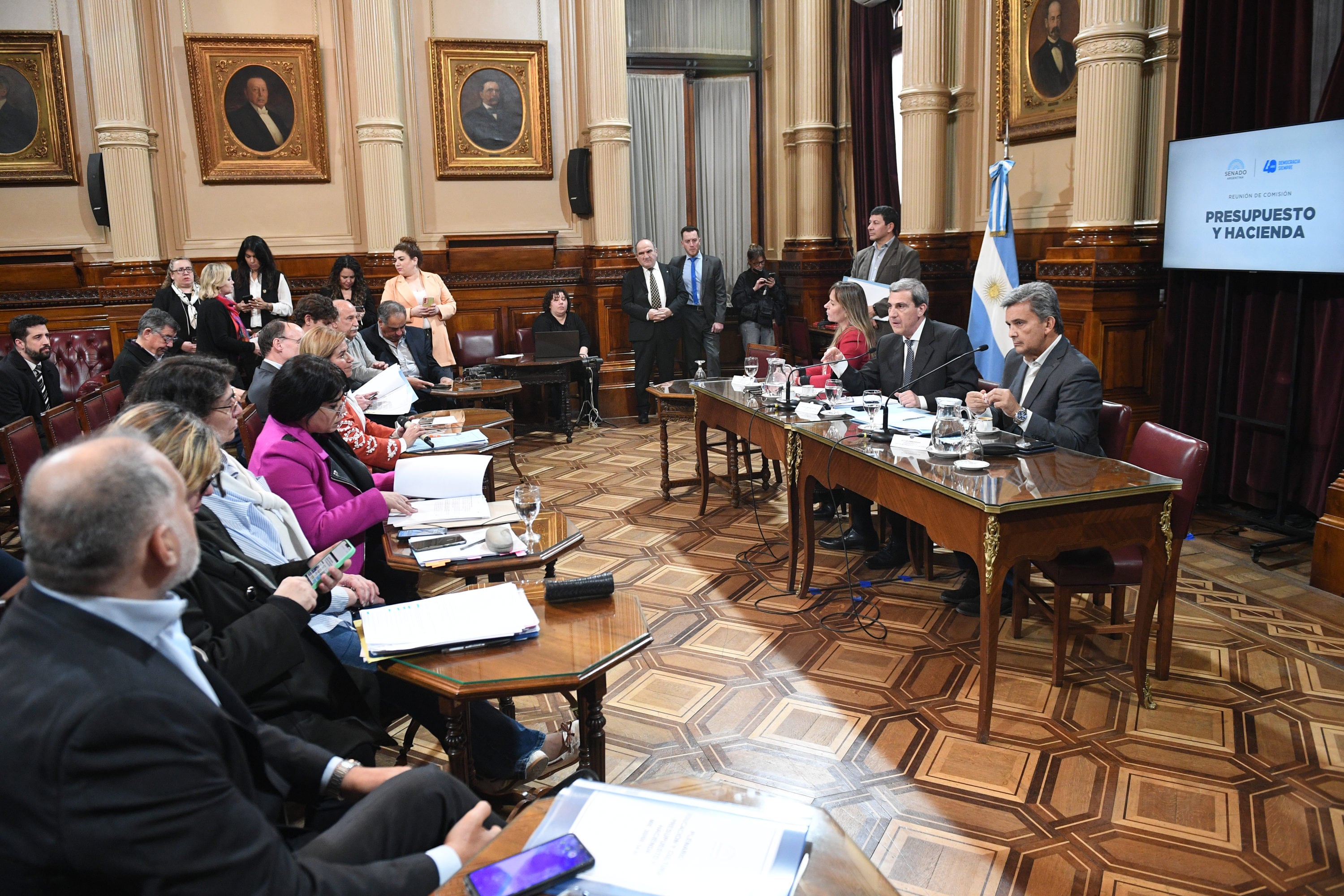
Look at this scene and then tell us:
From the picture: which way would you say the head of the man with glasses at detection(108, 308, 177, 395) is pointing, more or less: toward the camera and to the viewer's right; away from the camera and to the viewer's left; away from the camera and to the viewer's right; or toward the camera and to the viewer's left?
toward the camera and to the viewer's right

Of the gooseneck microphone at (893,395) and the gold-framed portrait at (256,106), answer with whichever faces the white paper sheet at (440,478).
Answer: the gold-framed portrait

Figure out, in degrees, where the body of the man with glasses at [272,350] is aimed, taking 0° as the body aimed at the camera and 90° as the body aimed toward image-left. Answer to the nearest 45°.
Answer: approximately 270°

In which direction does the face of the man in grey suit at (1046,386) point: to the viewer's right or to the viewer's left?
to the viewer's left

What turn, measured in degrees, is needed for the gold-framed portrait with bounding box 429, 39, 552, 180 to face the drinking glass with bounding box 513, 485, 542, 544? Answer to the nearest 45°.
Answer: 0° — it already faces it

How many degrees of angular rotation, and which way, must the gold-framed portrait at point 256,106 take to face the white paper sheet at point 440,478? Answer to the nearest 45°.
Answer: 0° — it already faces it
